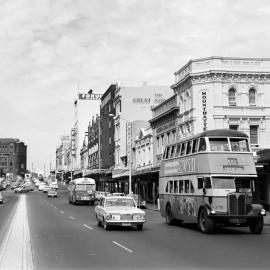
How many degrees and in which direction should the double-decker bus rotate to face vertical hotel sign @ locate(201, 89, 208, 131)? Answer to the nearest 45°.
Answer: approximately 135° to its left

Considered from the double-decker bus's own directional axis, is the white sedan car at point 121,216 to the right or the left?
on its right

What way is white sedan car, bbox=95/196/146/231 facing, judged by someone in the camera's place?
facing the viewer

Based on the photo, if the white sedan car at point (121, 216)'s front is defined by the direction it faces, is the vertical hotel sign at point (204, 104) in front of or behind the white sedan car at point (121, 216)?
behind

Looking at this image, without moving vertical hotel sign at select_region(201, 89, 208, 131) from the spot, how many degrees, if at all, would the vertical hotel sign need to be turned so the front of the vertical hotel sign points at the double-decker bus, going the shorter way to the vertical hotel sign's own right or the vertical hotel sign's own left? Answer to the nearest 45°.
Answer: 0° — it already faces it

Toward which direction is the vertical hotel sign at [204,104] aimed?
toward the camera

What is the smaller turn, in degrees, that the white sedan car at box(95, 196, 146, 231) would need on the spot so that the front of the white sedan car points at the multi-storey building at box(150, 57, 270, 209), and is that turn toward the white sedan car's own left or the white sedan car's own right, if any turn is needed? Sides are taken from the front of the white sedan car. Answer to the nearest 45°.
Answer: approximately 135° to the white sedan car's own left

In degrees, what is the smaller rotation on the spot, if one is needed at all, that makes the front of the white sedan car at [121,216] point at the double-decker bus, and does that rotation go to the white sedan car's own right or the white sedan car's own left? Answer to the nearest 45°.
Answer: approximately 90° to the white sedan car's own left

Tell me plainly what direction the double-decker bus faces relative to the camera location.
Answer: facing the viewer and to the right of the viewer

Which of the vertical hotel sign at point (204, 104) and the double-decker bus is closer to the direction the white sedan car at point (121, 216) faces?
the double-decker bus
